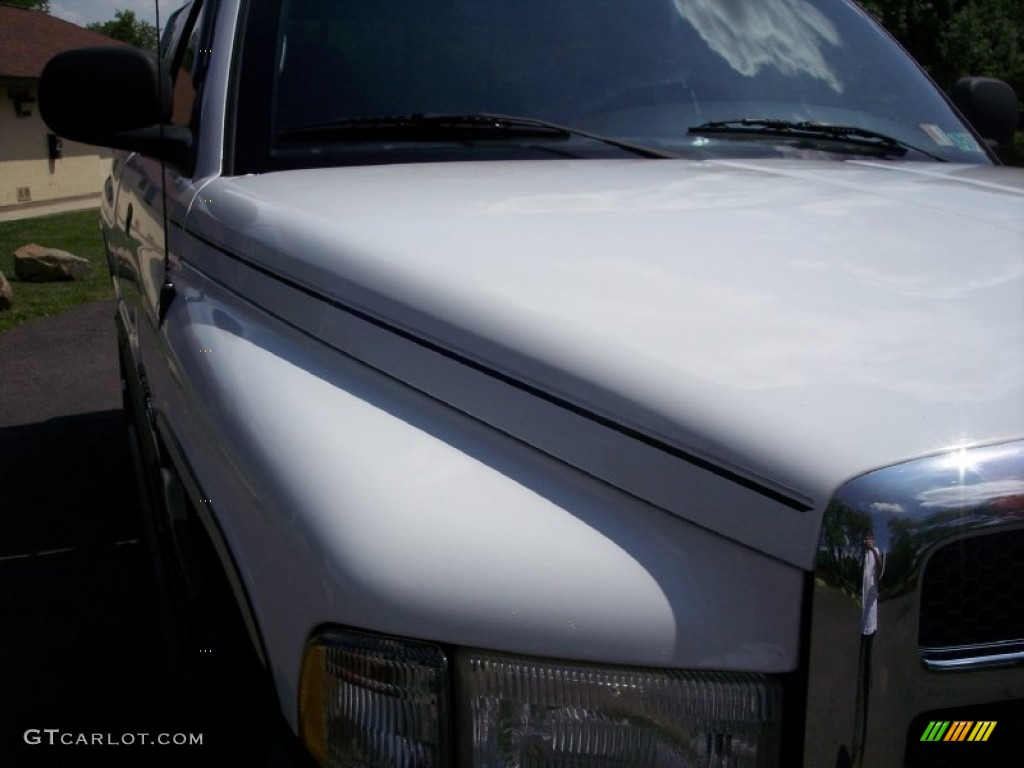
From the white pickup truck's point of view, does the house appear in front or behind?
behind

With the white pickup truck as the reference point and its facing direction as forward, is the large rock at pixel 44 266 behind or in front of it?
behind

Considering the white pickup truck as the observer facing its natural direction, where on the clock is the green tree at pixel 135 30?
The green tree is roughly at 7 o'clock from the white pickup truck.

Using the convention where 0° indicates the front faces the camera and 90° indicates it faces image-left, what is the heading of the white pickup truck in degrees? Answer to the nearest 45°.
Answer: approximately 315°

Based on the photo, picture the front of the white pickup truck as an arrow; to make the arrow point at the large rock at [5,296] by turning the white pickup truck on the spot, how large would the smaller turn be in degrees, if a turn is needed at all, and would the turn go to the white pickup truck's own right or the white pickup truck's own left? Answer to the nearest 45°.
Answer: approximately 180°
